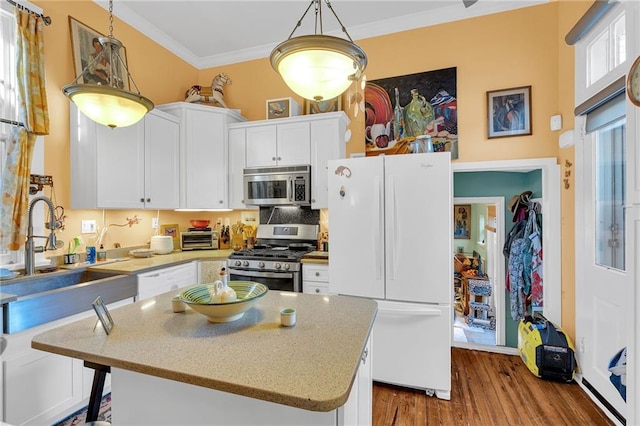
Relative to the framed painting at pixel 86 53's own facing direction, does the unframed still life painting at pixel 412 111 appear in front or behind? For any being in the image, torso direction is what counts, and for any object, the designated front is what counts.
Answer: in front

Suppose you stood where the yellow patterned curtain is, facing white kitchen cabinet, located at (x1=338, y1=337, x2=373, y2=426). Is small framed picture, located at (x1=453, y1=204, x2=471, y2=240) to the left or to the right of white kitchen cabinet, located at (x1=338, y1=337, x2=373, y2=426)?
left

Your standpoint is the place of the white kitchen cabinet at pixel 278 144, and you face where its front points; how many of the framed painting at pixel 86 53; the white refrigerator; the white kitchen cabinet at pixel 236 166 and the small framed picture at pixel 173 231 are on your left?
1

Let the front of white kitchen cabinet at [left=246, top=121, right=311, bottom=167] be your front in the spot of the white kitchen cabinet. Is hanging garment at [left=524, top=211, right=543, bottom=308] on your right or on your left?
on your left

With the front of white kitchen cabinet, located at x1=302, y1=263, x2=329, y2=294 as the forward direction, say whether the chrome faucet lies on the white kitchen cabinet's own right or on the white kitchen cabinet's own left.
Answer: on the white kitchen cabinet's own right

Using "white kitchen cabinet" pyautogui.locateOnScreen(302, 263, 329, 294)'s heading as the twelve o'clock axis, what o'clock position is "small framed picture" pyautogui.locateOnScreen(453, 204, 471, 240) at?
The small framed picture is roughly at 8 o'clock from the white kitchen cabinet.

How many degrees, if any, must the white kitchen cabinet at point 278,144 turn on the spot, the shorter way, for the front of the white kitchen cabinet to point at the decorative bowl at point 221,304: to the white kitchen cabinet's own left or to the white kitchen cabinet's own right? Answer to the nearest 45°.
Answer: approximately 45° to the white kitchen cabinet's own left

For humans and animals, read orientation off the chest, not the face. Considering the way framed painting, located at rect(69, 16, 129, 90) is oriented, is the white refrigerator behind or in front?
in front

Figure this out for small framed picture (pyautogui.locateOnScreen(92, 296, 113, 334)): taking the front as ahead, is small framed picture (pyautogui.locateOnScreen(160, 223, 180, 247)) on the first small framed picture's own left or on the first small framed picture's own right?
on the first small framed picture's own left

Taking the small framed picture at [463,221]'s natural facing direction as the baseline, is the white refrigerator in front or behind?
in front

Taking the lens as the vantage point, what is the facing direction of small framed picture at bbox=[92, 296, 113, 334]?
facing the viewer and to the right of the viewer

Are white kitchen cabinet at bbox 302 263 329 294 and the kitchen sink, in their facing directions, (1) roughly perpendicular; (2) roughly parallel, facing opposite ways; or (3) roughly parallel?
roughly perpendicular
